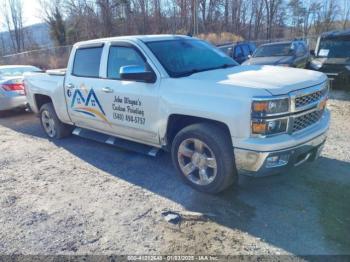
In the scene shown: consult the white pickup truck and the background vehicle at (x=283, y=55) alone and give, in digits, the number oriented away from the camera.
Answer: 0

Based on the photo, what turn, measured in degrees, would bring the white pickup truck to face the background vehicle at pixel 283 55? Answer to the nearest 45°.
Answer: approximately 90° to its left

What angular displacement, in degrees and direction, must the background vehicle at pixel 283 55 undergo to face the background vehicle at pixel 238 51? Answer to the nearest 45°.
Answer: approximately 90° to its right

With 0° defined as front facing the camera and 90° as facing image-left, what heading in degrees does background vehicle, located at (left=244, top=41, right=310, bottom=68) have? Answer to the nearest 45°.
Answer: approximately 45°

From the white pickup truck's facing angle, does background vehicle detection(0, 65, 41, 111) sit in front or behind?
behind

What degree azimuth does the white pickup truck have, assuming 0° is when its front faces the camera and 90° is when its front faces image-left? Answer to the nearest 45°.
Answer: approximately 315°

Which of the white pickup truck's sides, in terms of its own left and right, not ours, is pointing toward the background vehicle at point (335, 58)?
left

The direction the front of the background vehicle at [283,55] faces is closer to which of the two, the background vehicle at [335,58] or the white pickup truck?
the white pickup truck

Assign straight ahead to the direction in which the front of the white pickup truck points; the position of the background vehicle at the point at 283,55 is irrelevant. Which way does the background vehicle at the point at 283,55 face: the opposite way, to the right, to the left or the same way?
to the right

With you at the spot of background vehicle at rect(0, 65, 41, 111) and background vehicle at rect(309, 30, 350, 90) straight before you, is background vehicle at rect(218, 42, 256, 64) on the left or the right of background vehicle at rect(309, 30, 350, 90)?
left

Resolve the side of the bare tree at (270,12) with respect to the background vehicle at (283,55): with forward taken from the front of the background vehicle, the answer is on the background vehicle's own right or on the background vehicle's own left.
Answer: on the background vehicle's own right

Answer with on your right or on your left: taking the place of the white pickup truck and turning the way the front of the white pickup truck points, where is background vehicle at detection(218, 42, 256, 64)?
on your left
